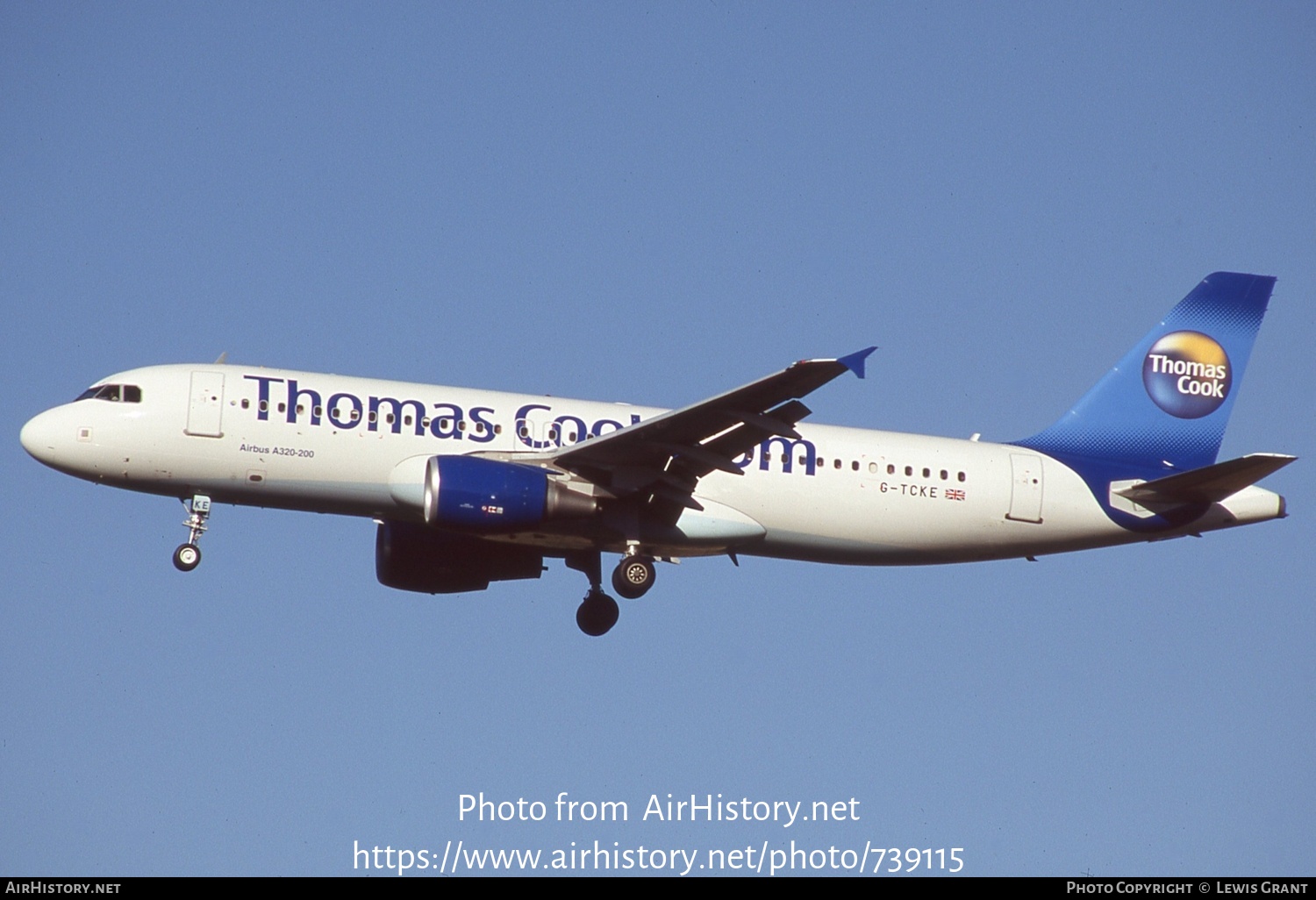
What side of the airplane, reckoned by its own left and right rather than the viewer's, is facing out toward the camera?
left
